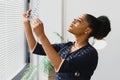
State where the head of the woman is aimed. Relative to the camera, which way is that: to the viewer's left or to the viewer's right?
to the viewer's left

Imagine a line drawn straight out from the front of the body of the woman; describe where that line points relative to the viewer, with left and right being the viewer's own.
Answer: facing the viewer and to the left of the viewer

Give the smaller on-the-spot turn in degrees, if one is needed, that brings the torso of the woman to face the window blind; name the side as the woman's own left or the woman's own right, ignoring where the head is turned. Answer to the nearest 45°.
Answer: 0° — they already face it
